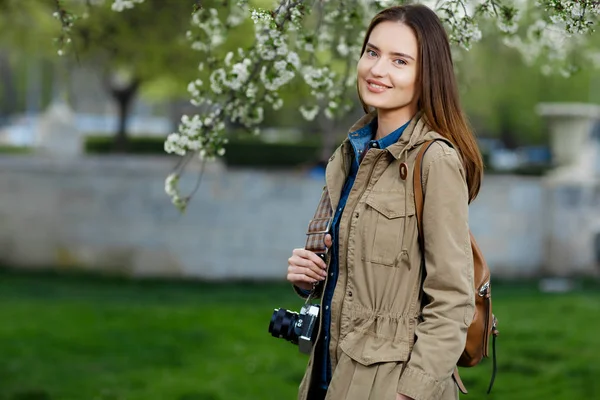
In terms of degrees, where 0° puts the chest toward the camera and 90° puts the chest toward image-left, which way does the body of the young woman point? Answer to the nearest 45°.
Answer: approximately 45°

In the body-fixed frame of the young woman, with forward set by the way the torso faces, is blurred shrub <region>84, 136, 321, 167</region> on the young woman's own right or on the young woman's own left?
on the young woman's own right
